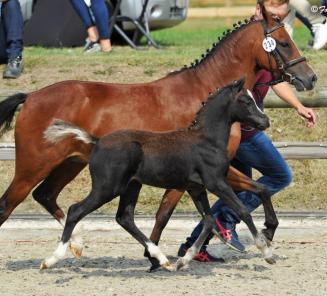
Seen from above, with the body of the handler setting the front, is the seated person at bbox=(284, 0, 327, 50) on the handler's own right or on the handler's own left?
on the handler's own left

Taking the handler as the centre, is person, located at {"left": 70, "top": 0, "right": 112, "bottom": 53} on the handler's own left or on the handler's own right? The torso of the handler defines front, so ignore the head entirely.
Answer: on the handler's own left

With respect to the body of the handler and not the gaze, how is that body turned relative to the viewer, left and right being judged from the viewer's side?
facing to the right of the viewer

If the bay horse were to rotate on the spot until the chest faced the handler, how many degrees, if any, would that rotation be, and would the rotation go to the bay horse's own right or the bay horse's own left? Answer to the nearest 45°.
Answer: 0° — it already faces them

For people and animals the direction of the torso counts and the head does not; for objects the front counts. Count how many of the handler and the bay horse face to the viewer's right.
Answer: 2

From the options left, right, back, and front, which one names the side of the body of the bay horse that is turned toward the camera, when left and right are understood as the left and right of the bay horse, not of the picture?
right

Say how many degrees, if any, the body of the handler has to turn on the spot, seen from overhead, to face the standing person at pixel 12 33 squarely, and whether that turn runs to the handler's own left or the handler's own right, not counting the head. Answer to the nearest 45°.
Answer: approximately 135° to the handler's own left

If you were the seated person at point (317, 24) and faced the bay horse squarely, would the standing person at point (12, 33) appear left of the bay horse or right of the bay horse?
right

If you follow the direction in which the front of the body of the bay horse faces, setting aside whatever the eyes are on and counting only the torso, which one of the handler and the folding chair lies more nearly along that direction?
the handler
